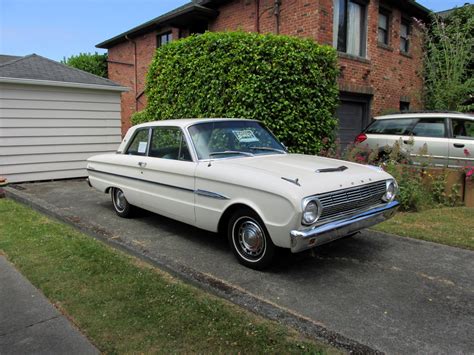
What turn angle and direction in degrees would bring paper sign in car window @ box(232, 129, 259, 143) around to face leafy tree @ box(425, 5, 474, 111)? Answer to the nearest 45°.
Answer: approximately 90° to its left

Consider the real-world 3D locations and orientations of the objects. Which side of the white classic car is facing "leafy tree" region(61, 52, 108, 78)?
back

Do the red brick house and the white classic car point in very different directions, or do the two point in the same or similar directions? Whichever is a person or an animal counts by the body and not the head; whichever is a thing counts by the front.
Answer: same or similar directions

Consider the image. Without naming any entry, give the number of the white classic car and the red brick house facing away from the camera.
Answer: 0

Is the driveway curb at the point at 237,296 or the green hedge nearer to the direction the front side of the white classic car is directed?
the driveway curb

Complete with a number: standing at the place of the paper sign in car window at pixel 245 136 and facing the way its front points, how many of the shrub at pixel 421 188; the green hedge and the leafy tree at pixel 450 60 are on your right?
0

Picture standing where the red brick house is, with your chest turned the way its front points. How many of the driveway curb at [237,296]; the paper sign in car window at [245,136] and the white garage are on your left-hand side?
0

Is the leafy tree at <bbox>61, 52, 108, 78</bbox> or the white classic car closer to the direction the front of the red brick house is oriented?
the white classic car

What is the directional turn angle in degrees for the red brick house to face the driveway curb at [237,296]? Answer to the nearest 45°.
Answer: approximately 45° to its right

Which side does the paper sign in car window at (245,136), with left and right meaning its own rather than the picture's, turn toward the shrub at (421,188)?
left

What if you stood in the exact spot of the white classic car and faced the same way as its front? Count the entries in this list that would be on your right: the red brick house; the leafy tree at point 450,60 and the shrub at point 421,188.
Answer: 0

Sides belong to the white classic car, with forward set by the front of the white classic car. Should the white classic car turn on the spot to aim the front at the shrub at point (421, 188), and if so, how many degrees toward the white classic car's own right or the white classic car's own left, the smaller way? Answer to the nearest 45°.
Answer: approximately 90° to the white classic car's own left

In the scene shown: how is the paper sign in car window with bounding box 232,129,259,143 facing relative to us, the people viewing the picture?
facing the viewer and to the right of the viewer

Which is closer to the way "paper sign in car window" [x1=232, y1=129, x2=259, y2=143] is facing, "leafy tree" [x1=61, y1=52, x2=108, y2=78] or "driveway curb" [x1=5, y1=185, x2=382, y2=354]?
the driveway curb

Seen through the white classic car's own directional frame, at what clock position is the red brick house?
The red brick house is roughly at 8 o'clock from the white classic car.

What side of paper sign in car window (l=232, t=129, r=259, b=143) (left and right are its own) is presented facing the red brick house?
left
